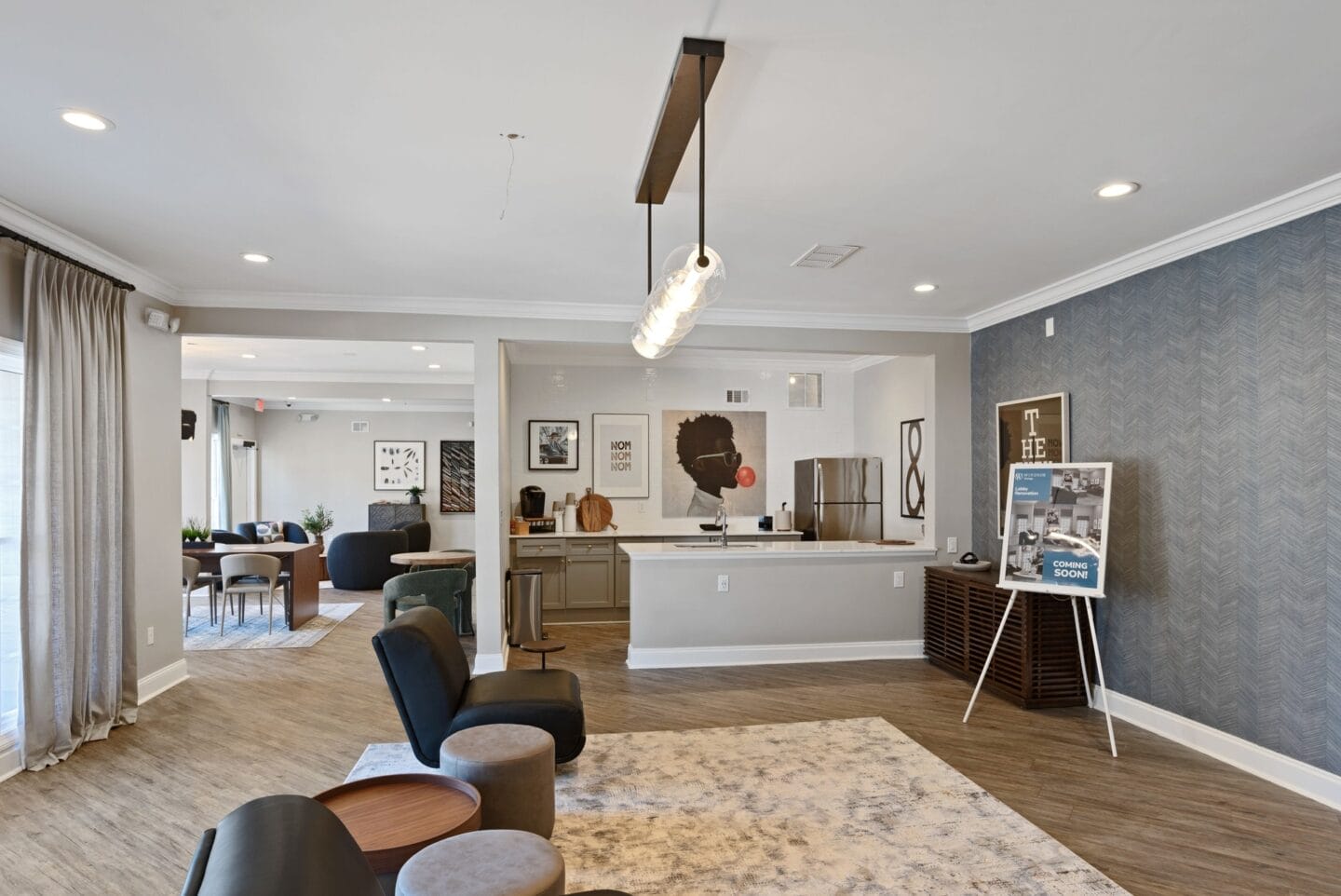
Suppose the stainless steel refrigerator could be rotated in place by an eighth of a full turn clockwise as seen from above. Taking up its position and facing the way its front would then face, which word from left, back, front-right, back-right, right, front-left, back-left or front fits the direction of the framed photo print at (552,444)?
front-right

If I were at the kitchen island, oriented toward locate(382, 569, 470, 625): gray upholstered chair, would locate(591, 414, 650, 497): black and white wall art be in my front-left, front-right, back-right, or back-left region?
front-right

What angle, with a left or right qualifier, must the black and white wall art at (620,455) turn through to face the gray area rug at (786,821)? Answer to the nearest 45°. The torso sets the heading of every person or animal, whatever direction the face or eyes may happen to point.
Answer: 0° — it already faces it

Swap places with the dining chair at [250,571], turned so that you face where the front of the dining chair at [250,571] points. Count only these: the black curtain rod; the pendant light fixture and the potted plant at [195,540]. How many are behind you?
2

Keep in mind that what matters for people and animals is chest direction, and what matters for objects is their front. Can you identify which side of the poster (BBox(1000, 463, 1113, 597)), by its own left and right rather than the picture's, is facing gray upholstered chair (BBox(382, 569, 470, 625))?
right

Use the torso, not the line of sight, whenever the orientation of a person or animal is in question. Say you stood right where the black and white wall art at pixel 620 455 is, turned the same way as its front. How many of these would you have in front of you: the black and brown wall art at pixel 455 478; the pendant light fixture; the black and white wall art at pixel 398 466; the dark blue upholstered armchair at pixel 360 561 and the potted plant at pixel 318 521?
1

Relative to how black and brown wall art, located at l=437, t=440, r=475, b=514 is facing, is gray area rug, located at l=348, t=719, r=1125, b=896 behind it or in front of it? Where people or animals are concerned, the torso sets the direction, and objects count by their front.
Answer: in front

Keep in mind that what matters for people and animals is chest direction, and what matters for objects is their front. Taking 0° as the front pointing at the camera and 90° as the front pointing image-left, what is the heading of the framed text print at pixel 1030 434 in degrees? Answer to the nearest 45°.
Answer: approximately 45°

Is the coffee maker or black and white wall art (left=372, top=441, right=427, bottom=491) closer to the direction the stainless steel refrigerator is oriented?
the coffee maker

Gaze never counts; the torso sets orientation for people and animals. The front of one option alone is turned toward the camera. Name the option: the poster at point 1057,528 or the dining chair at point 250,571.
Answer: the poster

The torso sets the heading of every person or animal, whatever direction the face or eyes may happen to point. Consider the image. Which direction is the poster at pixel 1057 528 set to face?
toward the camera

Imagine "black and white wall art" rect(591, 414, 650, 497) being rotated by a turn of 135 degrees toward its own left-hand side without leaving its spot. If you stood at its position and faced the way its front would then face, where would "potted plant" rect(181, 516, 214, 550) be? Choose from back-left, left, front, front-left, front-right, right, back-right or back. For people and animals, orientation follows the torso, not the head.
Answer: back-left

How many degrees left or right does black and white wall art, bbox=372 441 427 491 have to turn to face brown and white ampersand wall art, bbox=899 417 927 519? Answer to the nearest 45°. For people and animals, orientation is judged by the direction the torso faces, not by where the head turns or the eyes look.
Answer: approximately 45° to its left

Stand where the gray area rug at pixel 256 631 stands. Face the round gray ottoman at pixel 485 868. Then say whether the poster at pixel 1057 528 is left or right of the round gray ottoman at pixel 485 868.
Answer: left

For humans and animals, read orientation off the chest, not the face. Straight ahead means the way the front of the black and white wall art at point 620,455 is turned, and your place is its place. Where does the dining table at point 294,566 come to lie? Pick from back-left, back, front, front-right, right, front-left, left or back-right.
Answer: right

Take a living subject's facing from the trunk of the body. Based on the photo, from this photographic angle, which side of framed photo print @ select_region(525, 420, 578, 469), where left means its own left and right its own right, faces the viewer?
front

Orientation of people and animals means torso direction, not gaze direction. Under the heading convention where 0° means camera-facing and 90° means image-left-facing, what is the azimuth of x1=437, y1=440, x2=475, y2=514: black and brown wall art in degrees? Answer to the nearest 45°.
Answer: approximately 0°

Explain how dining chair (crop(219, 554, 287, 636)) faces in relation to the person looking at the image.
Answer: facing away from the viewer
